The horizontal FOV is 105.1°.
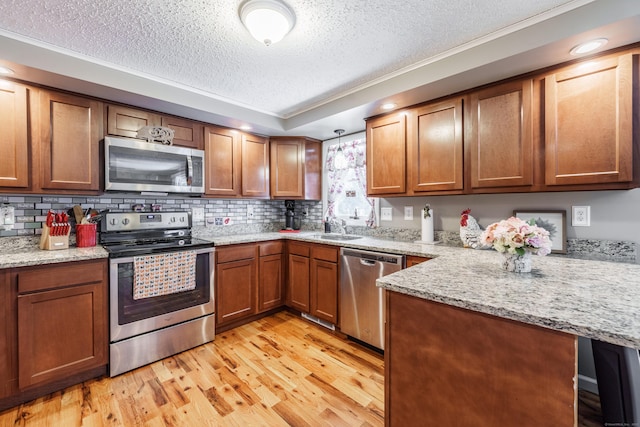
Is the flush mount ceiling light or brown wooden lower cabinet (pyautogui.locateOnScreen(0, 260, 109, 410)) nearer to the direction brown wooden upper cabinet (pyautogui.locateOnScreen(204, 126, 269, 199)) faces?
the flush mount ceiling light

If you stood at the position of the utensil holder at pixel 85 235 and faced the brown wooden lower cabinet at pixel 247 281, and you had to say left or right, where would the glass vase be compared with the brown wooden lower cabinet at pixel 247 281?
right

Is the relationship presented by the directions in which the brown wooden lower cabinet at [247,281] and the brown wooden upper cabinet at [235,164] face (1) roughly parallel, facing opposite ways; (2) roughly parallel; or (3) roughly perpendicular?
roughly parallel

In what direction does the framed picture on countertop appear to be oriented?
toward the camera

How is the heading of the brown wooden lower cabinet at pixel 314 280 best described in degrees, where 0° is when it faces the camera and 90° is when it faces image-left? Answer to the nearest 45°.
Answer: approximately 45°

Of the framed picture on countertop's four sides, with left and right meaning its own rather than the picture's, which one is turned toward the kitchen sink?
right

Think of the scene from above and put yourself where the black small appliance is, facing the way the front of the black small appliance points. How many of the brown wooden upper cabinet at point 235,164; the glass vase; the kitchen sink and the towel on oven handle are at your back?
0

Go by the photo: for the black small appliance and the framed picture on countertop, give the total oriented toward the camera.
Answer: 2

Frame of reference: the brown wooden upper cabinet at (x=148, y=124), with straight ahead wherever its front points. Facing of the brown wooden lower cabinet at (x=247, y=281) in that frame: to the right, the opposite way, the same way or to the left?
the same way

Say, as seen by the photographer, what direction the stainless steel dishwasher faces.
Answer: facing the viewer and to the left of the viewer

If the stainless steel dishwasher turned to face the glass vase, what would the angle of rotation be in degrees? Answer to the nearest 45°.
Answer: approximately 90° to its left

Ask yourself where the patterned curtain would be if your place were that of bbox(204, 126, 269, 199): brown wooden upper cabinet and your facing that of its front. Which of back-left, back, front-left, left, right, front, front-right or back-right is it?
front-left

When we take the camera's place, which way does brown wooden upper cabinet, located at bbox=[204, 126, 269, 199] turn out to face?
facing the viewer and to the right of the viewer
